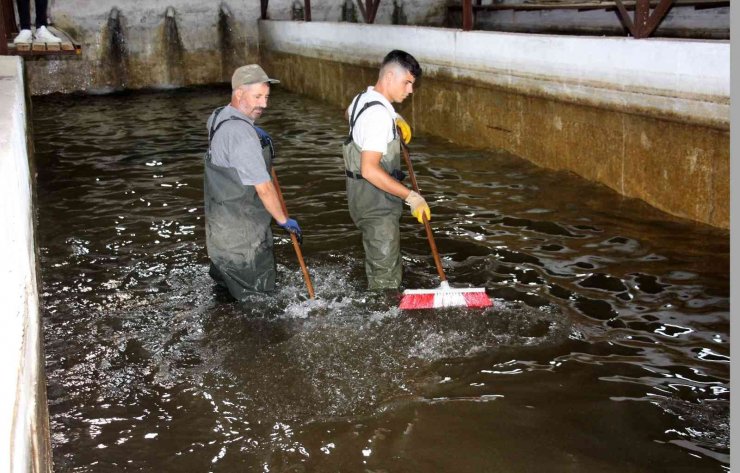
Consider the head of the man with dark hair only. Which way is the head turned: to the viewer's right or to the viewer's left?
to the viewer's right

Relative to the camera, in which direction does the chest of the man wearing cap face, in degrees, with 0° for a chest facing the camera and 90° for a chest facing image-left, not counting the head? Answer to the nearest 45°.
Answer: approximately 270°

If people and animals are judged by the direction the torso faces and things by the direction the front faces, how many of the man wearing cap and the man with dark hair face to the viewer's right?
2

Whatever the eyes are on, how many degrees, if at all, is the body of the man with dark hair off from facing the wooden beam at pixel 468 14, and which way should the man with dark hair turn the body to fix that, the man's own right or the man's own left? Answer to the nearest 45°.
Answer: approximately 90° to the man's own left

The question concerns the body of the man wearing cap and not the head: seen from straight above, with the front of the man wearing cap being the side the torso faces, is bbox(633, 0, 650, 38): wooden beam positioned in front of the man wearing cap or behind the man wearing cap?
in front

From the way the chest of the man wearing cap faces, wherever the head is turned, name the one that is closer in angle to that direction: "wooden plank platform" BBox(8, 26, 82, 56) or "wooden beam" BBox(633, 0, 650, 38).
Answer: the wooden beam

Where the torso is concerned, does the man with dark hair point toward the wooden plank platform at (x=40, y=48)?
no

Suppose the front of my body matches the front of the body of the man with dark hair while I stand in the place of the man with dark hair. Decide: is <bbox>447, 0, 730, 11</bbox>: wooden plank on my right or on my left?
on my left

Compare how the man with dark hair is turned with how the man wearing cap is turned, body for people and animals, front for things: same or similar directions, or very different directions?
same or similar directions

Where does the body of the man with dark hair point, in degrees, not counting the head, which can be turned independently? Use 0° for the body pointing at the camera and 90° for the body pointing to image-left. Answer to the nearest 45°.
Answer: approximately 270°

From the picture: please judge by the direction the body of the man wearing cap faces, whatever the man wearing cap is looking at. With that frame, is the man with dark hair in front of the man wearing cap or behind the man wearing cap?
in front
